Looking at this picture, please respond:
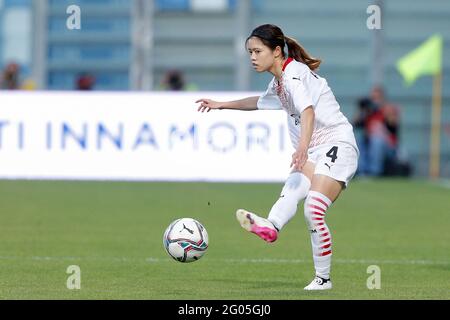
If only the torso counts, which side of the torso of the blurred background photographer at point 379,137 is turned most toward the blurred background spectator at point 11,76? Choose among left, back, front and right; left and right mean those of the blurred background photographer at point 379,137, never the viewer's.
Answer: right

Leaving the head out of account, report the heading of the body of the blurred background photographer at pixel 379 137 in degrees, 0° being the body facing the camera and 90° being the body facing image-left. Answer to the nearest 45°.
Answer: approximately 0°

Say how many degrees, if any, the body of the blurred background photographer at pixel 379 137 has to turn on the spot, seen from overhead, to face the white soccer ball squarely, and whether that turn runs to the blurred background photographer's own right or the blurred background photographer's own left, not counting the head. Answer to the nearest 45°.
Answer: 0° — they already face it

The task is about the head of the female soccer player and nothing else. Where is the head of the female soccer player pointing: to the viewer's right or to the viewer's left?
to the viewer's left

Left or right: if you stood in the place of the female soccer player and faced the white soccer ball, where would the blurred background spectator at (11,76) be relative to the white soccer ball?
right
